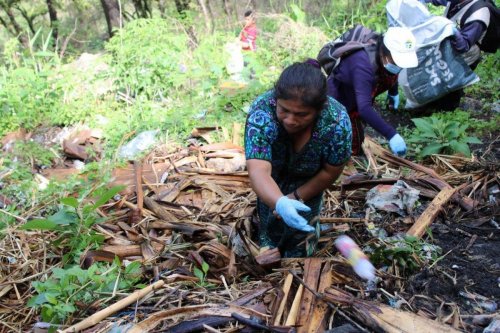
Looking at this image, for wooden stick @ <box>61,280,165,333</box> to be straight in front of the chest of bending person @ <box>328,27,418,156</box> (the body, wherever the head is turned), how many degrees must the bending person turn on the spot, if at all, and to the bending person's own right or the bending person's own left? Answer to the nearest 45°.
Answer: approximately 90° to the bending person's own right

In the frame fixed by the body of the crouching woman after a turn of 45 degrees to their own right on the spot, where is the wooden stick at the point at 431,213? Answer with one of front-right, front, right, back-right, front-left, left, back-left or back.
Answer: back

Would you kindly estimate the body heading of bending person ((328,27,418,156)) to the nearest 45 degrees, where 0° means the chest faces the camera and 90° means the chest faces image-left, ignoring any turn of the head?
approximately 315°

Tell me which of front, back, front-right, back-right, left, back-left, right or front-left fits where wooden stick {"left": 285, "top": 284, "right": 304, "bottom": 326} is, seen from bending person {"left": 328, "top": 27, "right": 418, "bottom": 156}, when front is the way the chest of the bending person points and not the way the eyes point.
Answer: front-right

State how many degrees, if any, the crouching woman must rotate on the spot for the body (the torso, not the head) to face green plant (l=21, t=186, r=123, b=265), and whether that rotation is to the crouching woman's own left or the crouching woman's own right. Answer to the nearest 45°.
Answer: approximately 90° to the crouching woman's own right

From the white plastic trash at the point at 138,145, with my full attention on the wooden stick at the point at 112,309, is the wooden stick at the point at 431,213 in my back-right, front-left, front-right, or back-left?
front-left

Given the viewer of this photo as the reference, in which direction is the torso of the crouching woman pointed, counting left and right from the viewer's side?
facing the viewer
